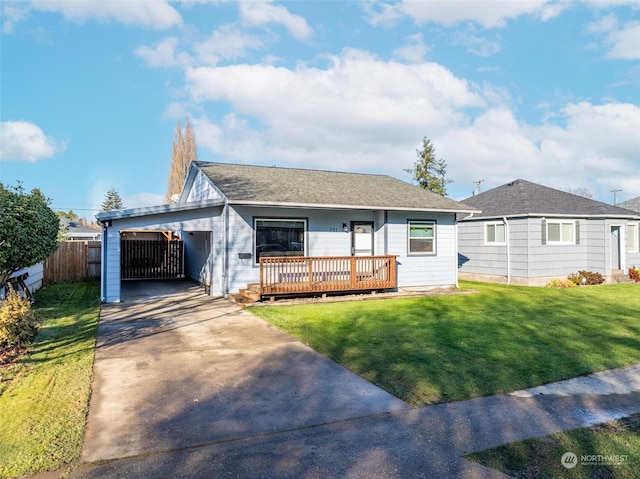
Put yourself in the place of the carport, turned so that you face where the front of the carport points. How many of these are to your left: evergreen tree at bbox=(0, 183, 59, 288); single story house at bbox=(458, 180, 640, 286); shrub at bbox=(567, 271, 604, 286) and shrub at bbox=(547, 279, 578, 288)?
3

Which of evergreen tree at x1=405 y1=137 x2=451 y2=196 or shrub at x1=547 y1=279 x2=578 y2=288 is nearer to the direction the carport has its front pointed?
the shrub

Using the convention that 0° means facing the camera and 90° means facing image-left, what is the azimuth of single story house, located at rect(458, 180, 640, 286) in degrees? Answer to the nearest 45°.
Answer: approximately 315°

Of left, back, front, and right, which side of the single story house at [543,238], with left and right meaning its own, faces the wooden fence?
right

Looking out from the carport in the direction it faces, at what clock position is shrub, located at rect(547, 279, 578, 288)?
The shrub is roughly at 9 o'clock from the carport.

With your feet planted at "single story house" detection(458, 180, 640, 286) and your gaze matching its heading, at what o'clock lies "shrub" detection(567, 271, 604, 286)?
The shrub is roughly at 10 o'clock from the single story house.

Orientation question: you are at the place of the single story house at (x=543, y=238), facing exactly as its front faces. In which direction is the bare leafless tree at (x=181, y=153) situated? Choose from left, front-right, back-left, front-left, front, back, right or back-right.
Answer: back-right

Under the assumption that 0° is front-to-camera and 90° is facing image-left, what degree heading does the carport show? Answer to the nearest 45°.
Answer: approximately 0°

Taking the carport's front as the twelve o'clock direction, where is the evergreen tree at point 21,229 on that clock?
The evergreen tree is roughly at 2 o'clock from the carport.
